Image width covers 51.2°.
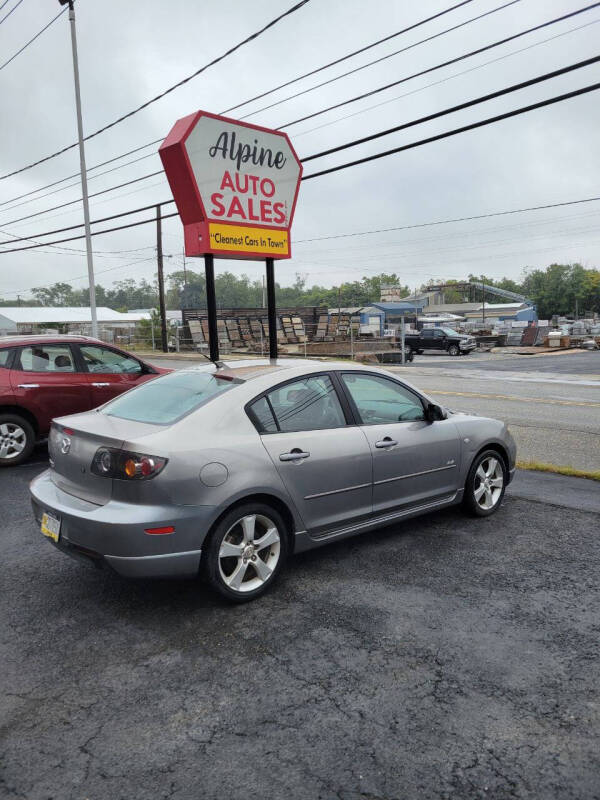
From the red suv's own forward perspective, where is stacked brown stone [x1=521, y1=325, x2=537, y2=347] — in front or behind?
in front

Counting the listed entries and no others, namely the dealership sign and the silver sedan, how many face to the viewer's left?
0

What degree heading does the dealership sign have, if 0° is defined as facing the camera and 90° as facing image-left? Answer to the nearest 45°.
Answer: approximately 315°

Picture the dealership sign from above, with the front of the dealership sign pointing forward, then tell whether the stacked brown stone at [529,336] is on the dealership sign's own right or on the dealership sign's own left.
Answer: on the dealership sign's own left

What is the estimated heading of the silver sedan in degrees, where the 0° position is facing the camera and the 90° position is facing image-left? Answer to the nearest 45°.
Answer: approximately 225°

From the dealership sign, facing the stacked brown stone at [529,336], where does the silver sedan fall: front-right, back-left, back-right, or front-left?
back-right

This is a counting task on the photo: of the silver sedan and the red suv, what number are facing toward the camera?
0

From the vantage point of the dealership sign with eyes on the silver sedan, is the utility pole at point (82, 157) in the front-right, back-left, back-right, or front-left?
back-right

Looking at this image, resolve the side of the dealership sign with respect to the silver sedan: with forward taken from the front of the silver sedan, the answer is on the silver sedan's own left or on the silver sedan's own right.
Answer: on the silver sedan's own left

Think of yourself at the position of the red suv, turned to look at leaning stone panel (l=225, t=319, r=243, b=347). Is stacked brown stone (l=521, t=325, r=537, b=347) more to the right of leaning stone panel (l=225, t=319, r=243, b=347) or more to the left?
right

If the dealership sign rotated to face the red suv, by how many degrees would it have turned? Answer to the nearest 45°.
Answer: approximately 90° to its right

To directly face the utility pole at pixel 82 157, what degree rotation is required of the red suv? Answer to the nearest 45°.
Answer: approximately 90° to its left

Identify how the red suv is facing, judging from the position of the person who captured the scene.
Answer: facing to the right of the viewer

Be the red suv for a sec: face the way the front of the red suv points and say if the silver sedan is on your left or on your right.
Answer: on your right

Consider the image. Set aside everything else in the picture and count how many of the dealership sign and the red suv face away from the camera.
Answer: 0

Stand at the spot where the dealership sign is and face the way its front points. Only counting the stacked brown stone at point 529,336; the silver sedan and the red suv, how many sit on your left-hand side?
1

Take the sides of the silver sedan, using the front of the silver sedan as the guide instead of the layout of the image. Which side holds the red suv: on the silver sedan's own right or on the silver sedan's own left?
on the silver sedan's own left
